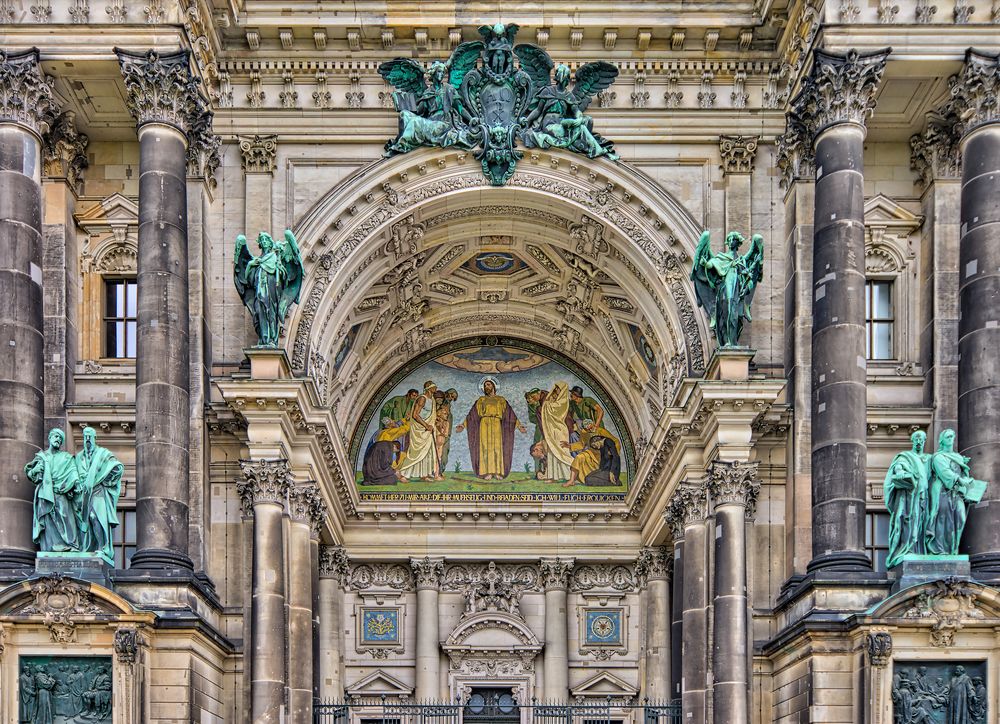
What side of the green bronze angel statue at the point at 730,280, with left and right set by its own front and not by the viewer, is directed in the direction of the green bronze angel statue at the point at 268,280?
right

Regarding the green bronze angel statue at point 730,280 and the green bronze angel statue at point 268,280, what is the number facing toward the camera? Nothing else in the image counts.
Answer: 2

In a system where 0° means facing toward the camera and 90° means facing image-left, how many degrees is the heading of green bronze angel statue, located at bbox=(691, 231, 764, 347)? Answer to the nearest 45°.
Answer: approximately 0°

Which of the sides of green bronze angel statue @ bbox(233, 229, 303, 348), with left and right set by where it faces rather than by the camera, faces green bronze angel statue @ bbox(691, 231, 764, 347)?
left
